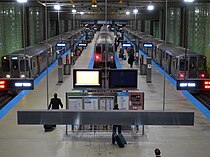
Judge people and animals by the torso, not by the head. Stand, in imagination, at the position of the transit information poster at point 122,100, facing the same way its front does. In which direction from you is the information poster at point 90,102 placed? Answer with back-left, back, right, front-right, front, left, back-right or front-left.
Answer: right

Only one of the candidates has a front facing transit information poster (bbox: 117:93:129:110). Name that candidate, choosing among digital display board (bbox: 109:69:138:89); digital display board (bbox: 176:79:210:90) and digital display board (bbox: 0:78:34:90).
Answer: digital display board (bbox: 109:69:138:89)

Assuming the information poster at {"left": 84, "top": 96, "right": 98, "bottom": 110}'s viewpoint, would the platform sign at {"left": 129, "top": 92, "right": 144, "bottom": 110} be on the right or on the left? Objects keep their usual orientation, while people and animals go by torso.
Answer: on its left

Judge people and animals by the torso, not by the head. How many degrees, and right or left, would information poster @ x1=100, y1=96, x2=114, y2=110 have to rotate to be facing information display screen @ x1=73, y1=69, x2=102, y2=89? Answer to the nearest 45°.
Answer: approximately 135° to its right

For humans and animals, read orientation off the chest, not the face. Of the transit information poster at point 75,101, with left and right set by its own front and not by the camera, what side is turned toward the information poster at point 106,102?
left

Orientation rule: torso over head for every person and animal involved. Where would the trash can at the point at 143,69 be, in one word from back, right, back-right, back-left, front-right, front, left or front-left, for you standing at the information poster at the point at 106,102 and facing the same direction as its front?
back

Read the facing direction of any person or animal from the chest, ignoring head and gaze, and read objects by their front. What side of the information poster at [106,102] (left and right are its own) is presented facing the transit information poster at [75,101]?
right

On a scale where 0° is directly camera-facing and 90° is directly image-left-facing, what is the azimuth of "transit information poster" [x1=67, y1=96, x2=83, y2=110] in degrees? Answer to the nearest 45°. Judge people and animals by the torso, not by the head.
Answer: approximately 0°

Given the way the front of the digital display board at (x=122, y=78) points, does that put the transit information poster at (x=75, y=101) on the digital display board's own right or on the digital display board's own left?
on the digital display board's own right
